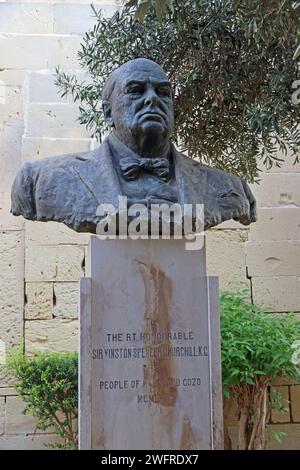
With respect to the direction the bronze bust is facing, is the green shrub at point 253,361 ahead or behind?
behind

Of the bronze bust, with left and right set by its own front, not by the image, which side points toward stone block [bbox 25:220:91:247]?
back

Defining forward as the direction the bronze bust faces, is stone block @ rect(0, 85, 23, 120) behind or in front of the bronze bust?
behind

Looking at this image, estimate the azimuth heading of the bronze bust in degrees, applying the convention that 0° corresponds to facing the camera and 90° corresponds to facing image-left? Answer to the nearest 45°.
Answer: approximately 0°

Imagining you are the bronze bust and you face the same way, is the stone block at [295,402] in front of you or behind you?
behind

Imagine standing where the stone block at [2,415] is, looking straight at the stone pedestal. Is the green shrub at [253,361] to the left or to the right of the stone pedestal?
left
